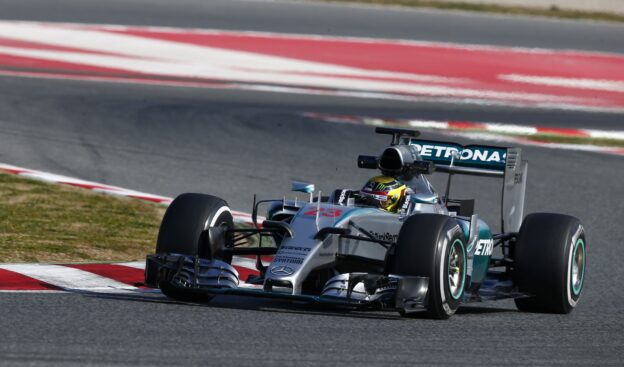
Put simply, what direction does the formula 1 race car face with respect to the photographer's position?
facing the viewer and to the left of the viewer
